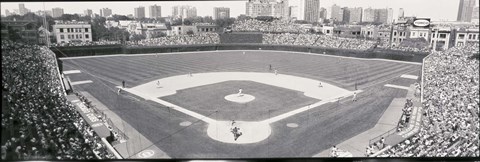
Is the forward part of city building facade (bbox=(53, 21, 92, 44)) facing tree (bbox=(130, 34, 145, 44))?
no

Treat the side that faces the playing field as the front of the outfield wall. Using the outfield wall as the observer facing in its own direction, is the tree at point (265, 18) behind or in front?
behind

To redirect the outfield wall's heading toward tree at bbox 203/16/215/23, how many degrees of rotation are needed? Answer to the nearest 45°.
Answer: approximately 180°

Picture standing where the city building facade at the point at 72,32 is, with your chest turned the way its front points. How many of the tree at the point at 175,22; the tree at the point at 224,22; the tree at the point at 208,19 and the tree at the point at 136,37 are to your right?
0

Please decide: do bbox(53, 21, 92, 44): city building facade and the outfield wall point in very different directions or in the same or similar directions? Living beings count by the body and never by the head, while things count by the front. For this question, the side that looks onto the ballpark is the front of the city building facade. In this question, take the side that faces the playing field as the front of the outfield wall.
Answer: same or similar directions

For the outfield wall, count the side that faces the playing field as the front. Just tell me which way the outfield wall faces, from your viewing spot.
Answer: facing the viewer

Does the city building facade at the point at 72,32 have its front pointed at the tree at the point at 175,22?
no

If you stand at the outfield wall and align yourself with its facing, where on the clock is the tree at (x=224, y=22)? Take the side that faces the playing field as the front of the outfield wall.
The tree is roughly at 6 o'clock from the outfield wall.

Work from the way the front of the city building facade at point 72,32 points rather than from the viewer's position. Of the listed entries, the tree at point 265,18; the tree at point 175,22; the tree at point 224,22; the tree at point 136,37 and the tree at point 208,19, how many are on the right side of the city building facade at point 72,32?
0

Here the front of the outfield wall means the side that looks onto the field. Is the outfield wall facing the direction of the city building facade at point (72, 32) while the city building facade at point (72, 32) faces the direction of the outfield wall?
no

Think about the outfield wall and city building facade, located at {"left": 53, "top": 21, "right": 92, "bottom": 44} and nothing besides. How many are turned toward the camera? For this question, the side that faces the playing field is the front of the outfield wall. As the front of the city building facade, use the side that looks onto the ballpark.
2
